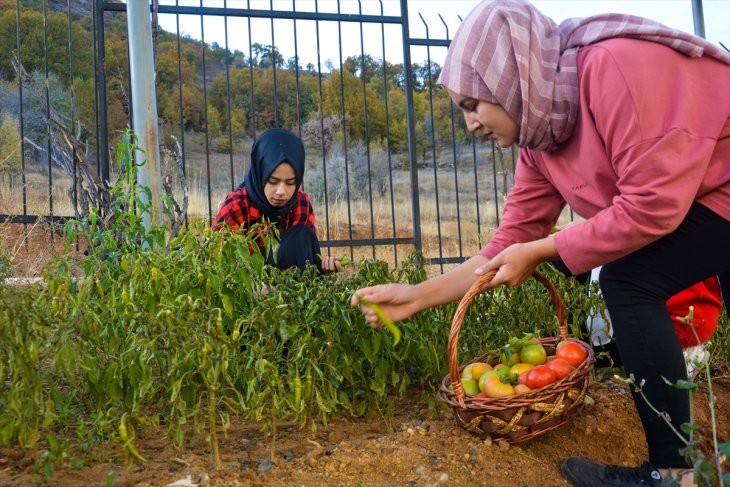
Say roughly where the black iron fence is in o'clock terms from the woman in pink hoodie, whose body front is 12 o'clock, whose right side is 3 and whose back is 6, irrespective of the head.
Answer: The black iron fence is roughly at 2 o'clock from the woman in pink hoodie.

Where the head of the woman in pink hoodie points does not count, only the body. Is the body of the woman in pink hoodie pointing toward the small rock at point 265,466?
yes

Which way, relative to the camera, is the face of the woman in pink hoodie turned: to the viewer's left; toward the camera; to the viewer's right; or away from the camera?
to the viewer's left

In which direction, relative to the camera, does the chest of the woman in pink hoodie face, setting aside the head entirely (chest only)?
to the viewer's left
